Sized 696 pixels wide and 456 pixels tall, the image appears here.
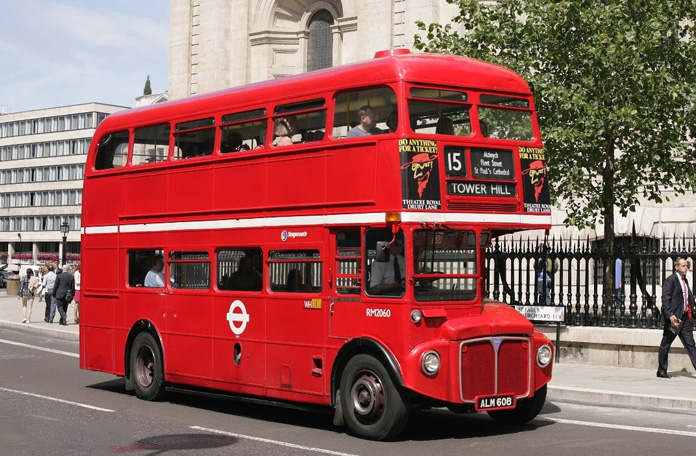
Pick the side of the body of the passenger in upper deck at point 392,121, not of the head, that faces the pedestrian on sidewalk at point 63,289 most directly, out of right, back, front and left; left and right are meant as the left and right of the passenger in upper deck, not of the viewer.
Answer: back

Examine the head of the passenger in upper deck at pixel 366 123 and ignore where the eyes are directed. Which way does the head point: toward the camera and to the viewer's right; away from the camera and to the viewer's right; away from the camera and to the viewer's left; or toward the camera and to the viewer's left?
toward the camera and to the viewer's right

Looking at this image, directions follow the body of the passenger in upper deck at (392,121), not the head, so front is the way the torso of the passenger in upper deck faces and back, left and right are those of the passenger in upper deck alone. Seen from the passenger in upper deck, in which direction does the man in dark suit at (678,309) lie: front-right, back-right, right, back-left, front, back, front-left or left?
left
